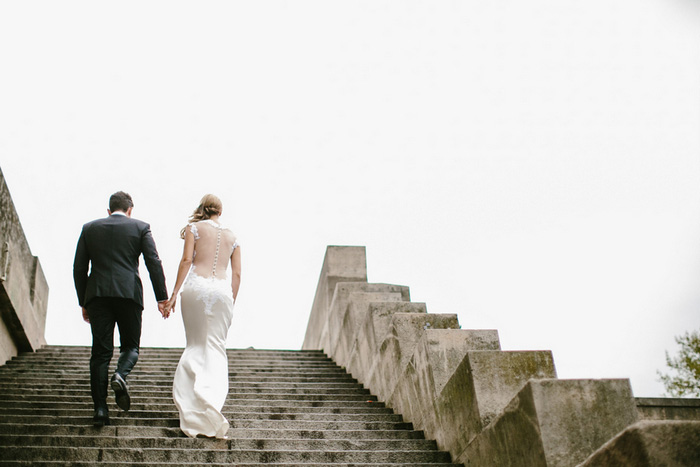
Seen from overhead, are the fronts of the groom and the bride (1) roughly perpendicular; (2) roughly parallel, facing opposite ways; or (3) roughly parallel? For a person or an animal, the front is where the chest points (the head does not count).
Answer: roughly parallel

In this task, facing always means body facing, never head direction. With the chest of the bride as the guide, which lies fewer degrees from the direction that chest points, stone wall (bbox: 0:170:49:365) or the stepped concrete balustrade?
the stone wall

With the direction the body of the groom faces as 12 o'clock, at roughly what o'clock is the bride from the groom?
The bride is roughly at 3 o'clock from the groom.

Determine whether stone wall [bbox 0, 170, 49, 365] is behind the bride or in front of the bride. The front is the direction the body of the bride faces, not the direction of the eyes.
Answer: in front

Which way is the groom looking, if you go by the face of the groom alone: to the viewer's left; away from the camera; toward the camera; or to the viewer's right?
away from the camera

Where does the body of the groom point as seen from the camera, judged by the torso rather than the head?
away from the camera

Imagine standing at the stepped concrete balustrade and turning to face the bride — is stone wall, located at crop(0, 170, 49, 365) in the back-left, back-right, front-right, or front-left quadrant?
front-right

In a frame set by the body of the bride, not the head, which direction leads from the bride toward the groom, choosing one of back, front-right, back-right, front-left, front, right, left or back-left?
left

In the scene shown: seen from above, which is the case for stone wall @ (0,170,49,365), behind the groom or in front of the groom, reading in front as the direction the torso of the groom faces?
in front

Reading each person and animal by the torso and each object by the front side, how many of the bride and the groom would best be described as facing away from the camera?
2

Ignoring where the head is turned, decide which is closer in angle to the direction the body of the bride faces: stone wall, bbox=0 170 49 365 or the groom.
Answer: the stone wall

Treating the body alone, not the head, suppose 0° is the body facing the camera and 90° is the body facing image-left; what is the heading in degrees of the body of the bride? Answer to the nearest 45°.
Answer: approximately 180°
